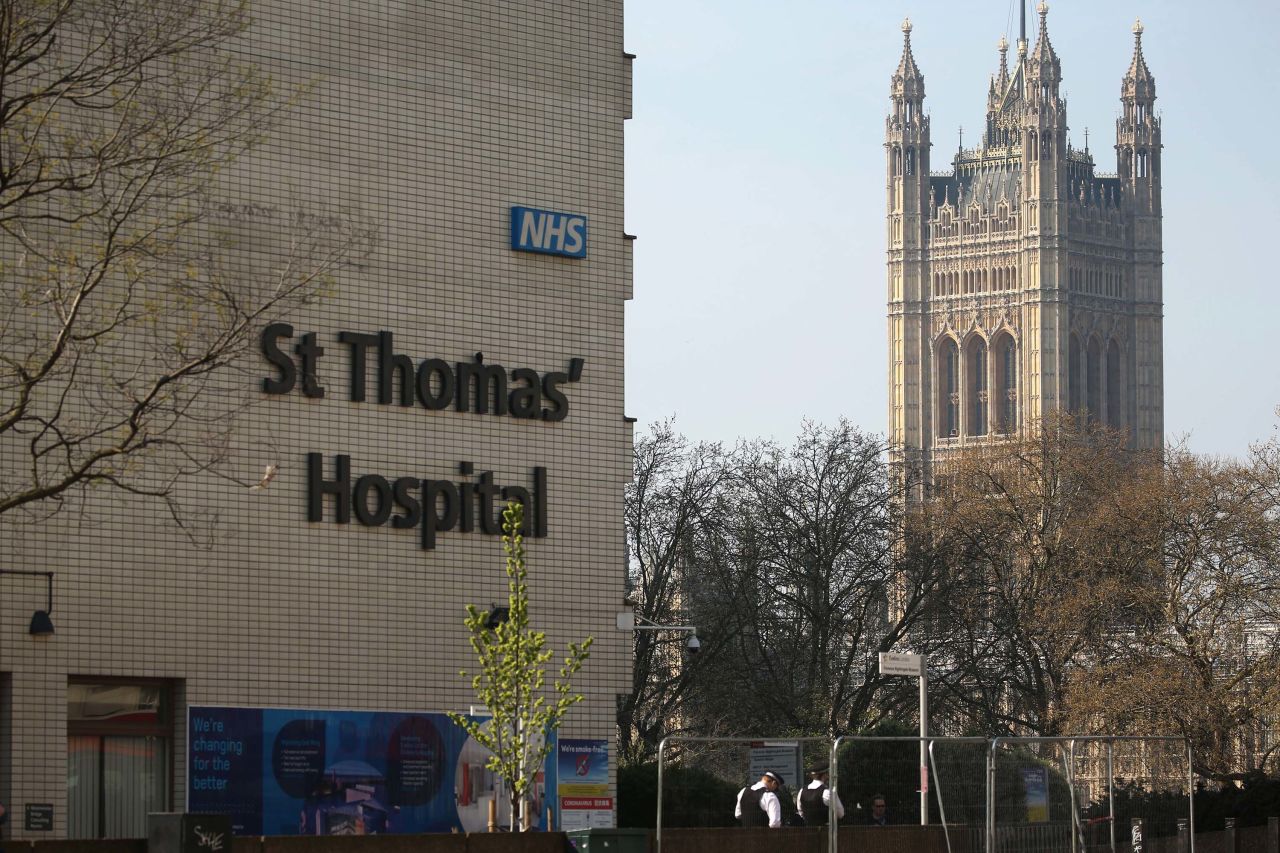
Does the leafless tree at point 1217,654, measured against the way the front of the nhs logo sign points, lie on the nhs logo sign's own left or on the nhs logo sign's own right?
on the nhs logo sign's own left

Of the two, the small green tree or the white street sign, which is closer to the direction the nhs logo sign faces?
the small green tree

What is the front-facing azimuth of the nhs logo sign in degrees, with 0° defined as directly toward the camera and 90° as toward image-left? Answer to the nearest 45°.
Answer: approximately 315°

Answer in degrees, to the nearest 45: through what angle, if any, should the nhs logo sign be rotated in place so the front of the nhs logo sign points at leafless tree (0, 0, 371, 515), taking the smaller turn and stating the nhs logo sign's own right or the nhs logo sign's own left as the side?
approximately 90° to the nhs logo sign's own right

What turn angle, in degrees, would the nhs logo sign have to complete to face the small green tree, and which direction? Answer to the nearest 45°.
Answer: approximately 45° to its right

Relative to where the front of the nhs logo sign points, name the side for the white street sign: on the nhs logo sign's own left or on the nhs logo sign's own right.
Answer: on the nhs logo sign's own left
